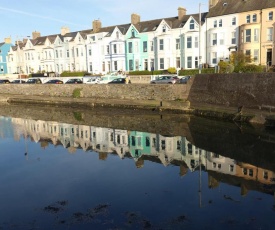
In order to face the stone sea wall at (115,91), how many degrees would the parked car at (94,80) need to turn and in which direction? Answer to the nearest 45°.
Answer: approximately 90° to its left

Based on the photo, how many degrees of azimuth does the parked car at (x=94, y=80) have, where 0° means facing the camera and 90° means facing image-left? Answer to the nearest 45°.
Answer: approximately 90°

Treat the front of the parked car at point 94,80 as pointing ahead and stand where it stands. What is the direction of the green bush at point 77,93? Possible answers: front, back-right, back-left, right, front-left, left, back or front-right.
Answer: front-left

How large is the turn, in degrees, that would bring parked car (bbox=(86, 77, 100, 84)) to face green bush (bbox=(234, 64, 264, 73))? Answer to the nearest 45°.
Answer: approximately 135° to its left

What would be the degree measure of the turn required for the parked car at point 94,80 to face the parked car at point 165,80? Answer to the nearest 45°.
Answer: approximately 135° to its left
